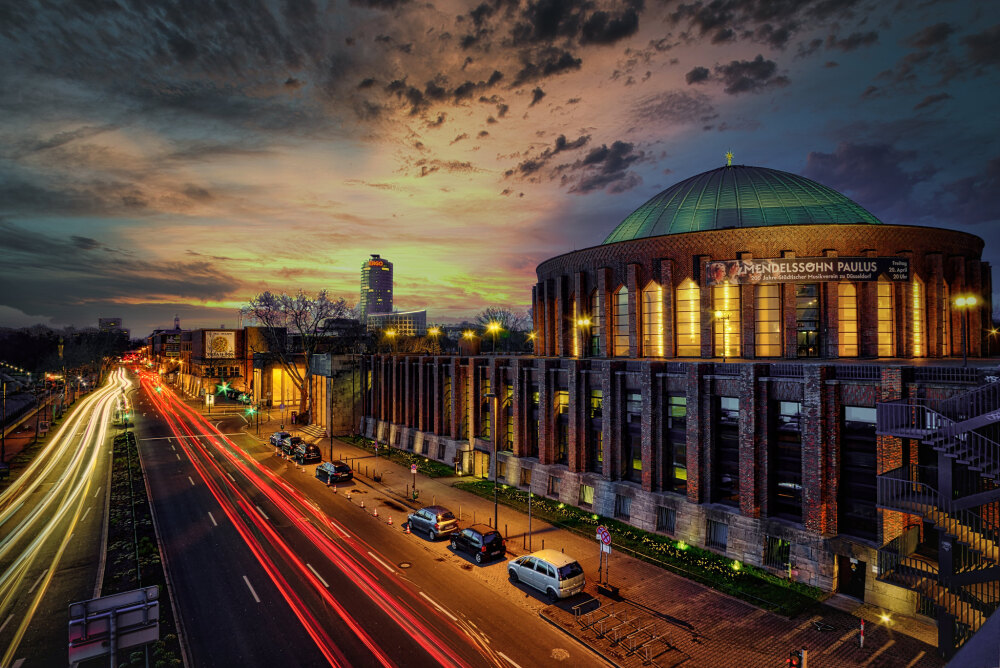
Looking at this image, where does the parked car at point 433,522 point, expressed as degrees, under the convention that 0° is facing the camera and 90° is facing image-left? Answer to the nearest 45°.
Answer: approximately 135°

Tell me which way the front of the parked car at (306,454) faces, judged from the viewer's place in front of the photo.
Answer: facing away from the viewer and to the left of the viewer

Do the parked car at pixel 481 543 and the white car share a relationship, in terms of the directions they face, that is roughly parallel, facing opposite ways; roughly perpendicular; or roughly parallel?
roughly parallel

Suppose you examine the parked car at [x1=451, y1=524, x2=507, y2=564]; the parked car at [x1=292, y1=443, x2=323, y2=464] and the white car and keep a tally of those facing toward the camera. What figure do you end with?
0

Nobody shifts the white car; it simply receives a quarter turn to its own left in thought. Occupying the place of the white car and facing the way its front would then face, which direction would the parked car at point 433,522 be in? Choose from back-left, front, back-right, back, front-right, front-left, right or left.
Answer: right

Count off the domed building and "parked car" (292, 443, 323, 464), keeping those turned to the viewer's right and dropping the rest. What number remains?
0

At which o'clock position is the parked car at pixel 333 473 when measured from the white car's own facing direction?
The parked car is roughly at 12 o'clock from the white car.

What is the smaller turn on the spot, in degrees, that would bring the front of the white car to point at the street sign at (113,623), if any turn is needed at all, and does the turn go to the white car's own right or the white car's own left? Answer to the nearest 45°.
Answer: approximately 90° to the white car's own left

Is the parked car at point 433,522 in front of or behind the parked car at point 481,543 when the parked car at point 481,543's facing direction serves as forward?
in front

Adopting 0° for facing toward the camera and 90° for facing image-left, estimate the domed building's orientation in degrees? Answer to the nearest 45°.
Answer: approximately 45°

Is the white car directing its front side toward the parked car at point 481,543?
yes

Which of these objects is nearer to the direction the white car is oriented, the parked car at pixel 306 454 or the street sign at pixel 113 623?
the parked car

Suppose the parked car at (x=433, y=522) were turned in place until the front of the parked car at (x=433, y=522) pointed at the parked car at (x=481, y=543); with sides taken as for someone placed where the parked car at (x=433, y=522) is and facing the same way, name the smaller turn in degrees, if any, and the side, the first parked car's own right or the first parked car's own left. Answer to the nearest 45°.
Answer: approximately 180°

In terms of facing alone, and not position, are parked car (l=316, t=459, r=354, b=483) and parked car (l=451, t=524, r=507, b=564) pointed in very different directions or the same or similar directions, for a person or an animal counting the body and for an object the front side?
same or similar directions

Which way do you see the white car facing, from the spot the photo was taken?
facing away from the viewer and to the left of the viewer

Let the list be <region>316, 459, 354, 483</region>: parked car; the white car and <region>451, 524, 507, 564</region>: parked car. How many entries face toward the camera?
0

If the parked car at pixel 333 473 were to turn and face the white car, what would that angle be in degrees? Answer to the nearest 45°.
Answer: approximately 135° to its left
